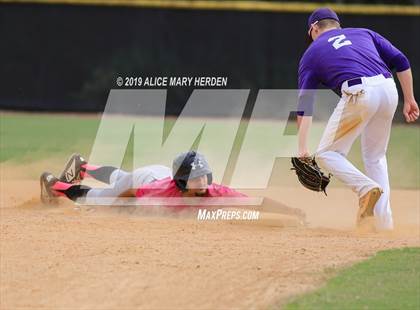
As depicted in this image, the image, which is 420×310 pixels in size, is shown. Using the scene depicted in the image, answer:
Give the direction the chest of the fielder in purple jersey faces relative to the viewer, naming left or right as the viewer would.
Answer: facing away from the viewer and to the left of the viewer
